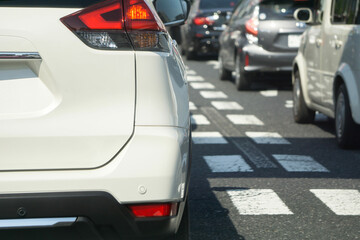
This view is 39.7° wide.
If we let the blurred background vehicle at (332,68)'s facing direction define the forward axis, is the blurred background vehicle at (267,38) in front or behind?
in front

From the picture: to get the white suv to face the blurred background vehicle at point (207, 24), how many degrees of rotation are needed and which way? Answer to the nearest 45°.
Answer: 0° — it already faces it

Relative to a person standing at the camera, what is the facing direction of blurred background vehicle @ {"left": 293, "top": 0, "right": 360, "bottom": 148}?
facing away from the viewer and to the left of the viewer

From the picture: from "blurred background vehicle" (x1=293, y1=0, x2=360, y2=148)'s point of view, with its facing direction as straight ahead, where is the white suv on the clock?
The white suv is roughly at 8 o'clock from the blurred background vehicle.

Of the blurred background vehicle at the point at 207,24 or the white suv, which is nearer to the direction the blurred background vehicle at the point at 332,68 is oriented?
the blurred background vehicle

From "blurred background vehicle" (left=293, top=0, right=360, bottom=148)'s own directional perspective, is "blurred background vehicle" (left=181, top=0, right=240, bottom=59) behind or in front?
in front

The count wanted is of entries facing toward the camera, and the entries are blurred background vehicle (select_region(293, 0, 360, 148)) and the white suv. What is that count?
0

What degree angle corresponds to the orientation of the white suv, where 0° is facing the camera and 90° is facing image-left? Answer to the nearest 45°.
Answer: approximately 180°
